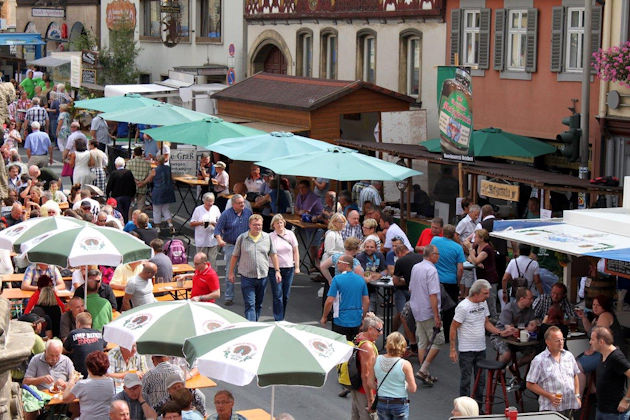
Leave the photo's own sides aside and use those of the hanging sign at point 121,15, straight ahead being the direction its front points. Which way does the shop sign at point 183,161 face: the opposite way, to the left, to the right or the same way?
the same way

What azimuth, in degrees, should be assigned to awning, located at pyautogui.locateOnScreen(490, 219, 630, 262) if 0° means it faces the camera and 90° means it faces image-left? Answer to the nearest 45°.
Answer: approximately 45°

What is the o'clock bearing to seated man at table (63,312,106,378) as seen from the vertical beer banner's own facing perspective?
The seated man at table is roughly at 1 o'clock from the vertical beer banner.

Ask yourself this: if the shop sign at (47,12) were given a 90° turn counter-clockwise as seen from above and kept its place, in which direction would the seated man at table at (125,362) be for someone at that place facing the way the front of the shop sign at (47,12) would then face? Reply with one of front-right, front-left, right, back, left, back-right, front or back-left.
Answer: right

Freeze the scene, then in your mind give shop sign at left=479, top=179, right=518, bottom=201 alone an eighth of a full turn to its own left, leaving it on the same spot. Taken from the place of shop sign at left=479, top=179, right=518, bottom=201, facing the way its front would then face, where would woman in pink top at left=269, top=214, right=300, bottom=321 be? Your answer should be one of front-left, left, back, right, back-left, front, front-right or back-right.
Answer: front-right

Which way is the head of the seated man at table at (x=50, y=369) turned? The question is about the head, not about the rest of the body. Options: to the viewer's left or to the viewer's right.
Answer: to the viewer's right

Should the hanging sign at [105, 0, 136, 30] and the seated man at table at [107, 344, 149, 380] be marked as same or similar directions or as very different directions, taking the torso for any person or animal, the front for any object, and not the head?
same or similar directions

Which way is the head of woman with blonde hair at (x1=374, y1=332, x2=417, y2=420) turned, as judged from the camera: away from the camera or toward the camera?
away from the camera

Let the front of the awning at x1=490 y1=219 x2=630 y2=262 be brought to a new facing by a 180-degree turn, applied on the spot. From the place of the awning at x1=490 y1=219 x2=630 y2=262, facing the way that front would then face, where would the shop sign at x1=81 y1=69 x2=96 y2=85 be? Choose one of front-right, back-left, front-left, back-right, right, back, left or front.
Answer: left

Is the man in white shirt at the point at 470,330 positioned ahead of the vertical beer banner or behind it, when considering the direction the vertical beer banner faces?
ahead

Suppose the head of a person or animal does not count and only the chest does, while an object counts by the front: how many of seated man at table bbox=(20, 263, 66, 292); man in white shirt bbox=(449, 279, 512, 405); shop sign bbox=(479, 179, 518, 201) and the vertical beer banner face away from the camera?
0

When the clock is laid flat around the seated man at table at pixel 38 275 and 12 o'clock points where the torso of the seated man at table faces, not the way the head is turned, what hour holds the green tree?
The green tree is roughly at 6 o'clock from the seated man at table.

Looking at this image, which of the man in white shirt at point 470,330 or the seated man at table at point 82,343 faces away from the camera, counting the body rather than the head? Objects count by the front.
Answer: the seated man at table

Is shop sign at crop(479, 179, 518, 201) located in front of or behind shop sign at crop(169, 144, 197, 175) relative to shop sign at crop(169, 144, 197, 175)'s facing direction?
in front
